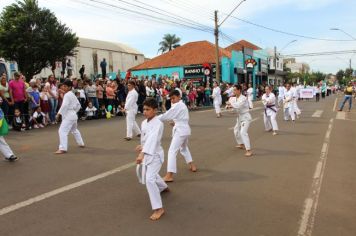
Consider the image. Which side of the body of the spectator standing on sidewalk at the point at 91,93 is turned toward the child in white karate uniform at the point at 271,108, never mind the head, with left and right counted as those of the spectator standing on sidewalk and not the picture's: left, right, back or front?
front

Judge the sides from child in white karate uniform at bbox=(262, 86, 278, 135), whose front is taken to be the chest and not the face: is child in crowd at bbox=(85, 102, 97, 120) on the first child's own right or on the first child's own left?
on the first child's own right

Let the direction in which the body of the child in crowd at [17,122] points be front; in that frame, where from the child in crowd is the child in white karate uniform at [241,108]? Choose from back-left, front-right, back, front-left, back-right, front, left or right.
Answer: front

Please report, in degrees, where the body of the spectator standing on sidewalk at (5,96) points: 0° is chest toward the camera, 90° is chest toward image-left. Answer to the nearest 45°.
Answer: approximately 315°

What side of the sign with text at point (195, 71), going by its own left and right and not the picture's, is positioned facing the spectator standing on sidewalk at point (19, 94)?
front

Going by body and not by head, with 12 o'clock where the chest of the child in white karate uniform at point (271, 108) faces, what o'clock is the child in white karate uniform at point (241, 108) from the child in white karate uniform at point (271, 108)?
the child in white karate uniform at point (241, 108) is roughly at 11 o'clock from the child in white karate uniform at point (271, 108).

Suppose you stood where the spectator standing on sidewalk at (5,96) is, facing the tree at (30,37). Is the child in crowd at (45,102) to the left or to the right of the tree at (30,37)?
right

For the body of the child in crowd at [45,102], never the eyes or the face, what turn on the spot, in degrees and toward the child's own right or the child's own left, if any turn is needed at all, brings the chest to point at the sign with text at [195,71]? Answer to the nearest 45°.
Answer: approximately 90° to the child's own left

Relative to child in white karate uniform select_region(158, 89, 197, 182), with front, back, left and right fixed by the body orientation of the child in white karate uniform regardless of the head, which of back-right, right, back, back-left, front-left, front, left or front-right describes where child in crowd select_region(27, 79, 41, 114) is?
front-right

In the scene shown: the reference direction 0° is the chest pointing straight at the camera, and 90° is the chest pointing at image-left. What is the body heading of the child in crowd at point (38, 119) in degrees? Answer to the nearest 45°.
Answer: approximately 315°

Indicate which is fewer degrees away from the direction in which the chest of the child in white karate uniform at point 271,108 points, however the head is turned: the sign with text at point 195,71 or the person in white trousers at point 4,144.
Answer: the person in white trousers
